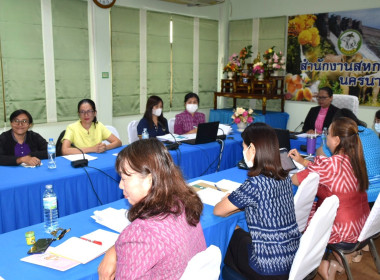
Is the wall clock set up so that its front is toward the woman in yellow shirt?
yes

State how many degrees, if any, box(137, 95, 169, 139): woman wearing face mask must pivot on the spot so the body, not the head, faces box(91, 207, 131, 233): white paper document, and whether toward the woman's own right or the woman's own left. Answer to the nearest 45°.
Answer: approximately 45° to the woman's own right

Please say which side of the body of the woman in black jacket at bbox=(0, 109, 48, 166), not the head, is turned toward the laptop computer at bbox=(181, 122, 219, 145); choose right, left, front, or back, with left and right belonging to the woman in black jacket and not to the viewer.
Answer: left

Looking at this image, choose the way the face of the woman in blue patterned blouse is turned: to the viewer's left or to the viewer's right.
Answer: to the viewer's left

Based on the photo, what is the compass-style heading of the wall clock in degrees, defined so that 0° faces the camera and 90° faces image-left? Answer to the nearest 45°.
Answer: approximately 0°

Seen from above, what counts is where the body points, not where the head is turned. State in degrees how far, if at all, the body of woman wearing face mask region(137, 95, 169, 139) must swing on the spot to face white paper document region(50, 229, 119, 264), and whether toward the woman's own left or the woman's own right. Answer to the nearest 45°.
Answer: approximately 45° to the woman's own right

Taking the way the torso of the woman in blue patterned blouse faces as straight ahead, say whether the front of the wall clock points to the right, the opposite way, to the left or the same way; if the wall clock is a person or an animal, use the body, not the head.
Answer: the opposite way

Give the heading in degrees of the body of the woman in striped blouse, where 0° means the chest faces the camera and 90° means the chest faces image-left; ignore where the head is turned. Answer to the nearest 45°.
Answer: approximately 135°

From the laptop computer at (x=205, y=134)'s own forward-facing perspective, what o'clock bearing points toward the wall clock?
The wall clock is roughly at 12 o'clock from the laptop computer.

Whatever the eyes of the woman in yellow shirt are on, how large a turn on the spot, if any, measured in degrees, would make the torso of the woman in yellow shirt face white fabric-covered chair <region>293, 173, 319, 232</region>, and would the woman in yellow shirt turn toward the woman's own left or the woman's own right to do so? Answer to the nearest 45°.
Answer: approximately 45° to the woman's own left

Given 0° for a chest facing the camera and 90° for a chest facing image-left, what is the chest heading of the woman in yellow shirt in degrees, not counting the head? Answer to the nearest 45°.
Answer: approximately 0°
